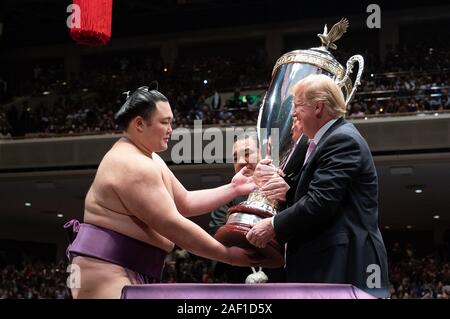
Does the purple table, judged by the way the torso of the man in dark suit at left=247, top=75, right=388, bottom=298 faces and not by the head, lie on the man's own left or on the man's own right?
on the man's own left

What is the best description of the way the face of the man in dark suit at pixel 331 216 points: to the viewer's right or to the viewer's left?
to the viewer's left

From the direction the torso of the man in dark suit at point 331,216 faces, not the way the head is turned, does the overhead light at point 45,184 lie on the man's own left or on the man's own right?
on the man's own right

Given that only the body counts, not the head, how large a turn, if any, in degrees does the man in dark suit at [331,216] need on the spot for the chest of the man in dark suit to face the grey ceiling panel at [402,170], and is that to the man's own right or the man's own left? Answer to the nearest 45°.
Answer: approximately 90° to the man's own right

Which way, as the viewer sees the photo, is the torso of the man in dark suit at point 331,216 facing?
to the viewer's left
